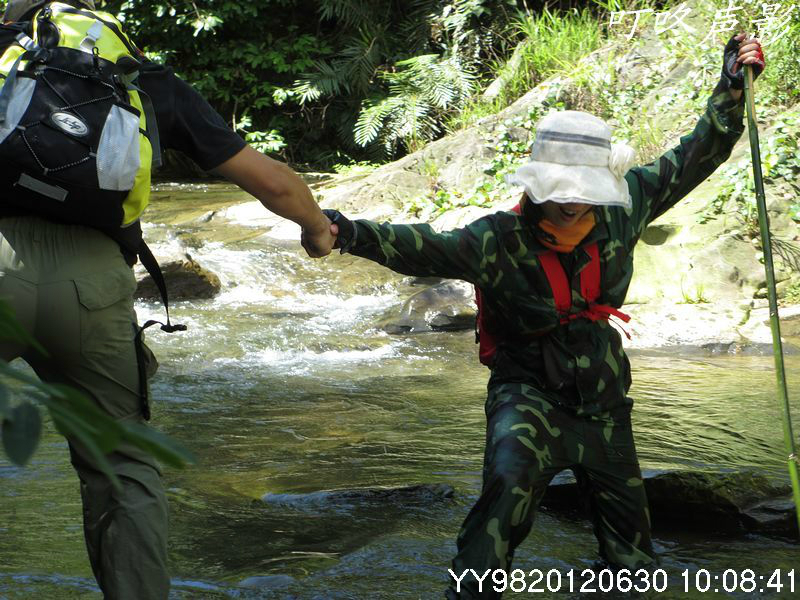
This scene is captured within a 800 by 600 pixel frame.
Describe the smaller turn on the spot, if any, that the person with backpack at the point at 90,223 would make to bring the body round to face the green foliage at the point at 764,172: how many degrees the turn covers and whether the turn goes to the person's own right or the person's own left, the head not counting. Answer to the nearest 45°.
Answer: approximately 45° to the person's own right

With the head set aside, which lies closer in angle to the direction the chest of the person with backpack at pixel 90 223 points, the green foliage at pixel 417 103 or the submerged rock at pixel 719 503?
the green foliage

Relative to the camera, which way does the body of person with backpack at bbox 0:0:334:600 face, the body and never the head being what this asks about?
away from the camera

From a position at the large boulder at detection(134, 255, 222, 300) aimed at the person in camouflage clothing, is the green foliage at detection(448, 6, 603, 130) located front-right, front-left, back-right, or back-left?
back-left

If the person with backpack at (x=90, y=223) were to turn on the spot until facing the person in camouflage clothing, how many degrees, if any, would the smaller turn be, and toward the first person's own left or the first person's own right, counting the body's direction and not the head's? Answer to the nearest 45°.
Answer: approximately 90° to the first person's own right

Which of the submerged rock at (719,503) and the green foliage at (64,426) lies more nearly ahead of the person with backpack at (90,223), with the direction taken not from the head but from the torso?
the submerged rock

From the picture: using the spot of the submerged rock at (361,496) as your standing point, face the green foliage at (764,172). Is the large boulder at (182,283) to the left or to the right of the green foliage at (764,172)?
left

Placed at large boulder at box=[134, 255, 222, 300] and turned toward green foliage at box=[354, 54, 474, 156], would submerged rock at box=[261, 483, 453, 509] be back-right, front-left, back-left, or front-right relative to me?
back-right

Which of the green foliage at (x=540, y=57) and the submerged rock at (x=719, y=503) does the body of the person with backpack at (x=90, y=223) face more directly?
the green foliage

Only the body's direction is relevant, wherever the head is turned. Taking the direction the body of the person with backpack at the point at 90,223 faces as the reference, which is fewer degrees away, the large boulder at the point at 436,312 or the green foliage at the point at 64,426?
the large boulder
